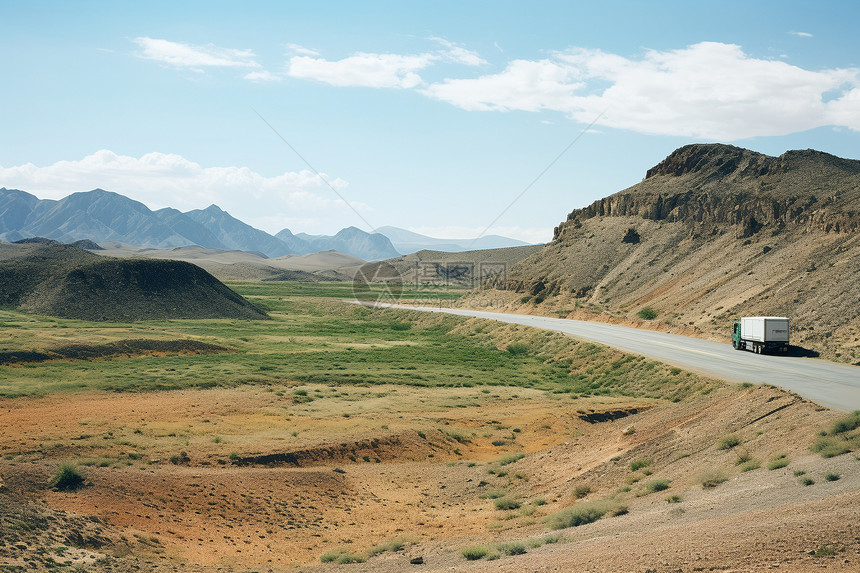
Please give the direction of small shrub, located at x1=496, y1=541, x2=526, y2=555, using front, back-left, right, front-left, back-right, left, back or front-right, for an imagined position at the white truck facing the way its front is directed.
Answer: back-left

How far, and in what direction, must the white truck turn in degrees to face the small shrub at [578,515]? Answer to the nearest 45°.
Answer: approximately 135° to its left

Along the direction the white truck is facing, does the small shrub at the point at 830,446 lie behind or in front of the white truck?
behind

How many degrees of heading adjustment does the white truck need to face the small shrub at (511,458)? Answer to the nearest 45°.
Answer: approximately 135° to its left

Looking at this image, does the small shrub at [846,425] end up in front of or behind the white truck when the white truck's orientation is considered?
behind

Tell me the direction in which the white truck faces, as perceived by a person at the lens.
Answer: facing away from the viewer and to the left of the viewer
